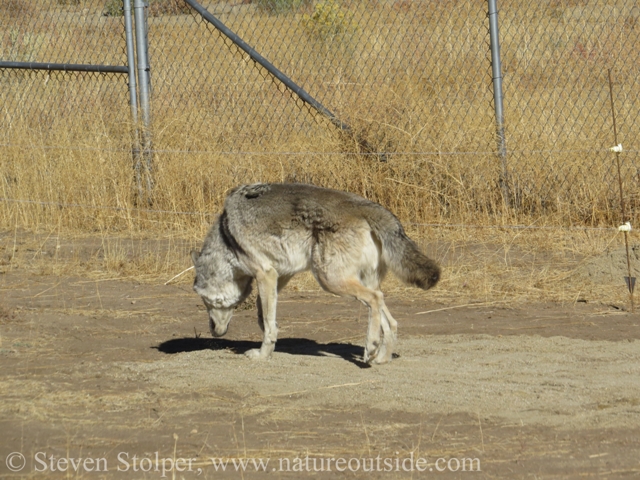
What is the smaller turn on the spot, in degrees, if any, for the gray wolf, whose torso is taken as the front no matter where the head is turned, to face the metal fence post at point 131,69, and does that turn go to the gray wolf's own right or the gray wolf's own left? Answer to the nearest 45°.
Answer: approximately 90° to the gray wolf's own right

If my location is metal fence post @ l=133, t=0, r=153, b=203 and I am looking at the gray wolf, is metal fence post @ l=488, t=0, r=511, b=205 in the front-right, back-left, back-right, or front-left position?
front-left

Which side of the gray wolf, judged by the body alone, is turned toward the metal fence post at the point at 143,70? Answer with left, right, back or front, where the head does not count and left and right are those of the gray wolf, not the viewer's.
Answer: right

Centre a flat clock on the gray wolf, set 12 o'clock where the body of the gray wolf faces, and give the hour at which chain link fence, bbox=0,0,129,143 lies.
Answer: The chain link fence is roughly at 2 o'clock from the gray wolf.

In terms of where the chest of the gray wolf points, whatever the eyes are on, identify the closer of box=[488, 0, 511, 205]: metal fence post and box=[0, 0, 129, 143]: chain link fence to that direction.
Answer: the chain link fence

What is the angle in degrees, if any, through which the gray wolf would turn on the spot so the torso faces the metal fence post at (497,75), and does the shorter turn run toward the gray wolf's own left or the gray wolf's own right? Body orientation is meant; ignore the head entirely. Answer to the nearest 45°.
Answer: approximately 135° to the gray wolf's own right

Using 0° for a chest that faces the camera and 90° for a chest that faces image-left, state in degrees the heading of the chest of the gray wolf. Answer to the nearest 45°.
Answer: approximately 90°

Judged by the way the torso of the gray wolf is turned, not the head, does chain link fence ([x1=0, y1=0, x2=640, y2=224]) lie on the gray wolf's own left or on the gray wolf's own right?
on the gray wolf's own right
